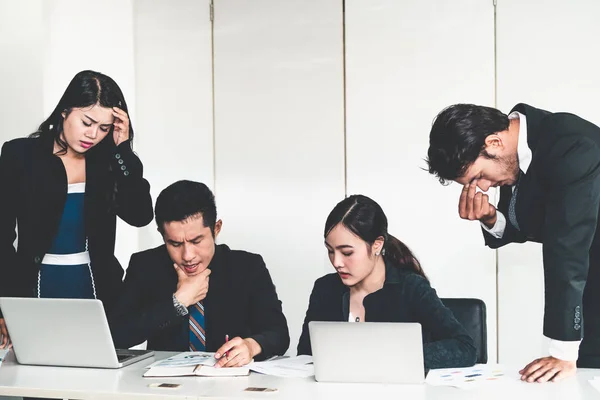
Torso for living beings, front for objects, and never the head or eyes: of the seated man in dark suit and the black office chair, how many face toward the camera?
2

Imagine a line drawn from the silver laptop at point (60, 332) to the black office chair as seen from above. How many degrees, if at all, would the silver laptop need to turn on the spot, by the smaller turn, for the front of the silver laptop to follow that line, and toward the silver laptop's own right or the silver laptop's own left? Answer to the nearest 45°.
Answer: approximately 45° to the silver laptop's own right

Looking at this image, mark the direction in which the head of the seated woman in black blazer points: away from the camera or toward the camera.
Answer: toward the camera

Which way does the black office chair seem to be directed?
toward the camera

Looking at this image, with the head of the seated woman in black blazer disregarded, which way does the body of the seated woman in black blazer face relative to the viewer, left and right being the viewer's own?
facing the viewer and to the left of the viewer

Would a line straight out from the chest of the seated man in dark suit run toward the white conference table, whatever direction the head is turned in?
yes

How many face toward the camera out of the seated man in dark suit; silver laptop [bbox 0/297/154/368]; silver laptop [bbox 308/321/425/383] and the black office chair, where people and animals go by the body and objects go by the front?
2

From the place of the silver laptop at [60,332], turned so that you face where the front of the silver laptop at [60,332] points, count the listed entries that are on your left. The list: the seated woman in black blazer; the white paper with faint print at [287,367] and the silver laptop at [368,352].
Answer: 0

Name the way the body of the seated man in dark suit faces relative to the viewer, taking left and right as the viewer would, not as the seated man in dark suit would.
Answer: facing the viewer

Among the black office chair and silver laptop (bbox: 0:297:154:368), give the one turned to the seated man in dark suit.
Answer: the silver laptop

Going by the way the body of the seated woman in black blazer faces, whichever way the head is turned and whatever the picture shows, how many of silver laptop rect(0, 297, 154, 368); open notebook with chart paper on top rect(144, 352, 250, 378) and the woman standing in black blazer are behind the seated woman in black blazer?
0

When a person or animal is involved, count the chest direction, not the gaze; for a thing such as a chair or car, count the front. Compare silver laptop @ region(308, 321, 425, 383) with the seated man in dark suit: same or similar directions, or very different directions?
very different directions

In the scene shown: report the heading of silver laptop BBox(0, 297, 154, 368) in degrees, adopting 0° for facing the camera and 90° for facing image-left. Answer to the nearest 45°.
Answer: approximately 225°

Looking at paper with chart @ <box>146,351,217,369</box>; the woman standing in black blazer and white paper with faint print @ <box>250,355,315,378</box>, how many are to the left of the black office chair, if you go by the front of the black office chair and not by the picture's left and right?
0

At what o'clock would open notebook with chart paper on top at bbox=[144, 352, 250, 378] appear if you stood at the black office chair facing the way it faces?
The open notebook with chart paper on top is roughly at 2 o'clock from the black office chair.

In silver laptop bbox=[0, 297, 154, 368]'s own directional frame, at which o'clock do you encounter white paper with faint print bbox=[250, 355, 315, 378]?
The white paper with faint print is roughly at 2 o'clock from the silver laptop.

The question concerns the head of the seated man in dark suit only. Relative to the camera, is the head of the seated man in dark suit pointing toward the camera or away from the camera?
toward the camera

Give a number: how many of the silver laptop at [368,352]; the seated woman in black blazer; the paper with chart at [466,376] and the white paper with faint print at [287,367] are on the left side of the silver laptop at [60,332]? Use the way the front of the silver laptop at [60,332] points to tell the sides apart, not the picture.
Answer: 0

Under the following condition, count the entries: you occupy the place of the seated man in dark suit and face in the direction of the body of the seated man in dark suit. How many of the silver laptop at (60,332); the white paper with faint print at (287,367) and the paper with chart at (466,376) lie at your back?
0

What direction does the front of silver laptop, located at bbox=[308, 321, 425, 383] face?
away from the camera
